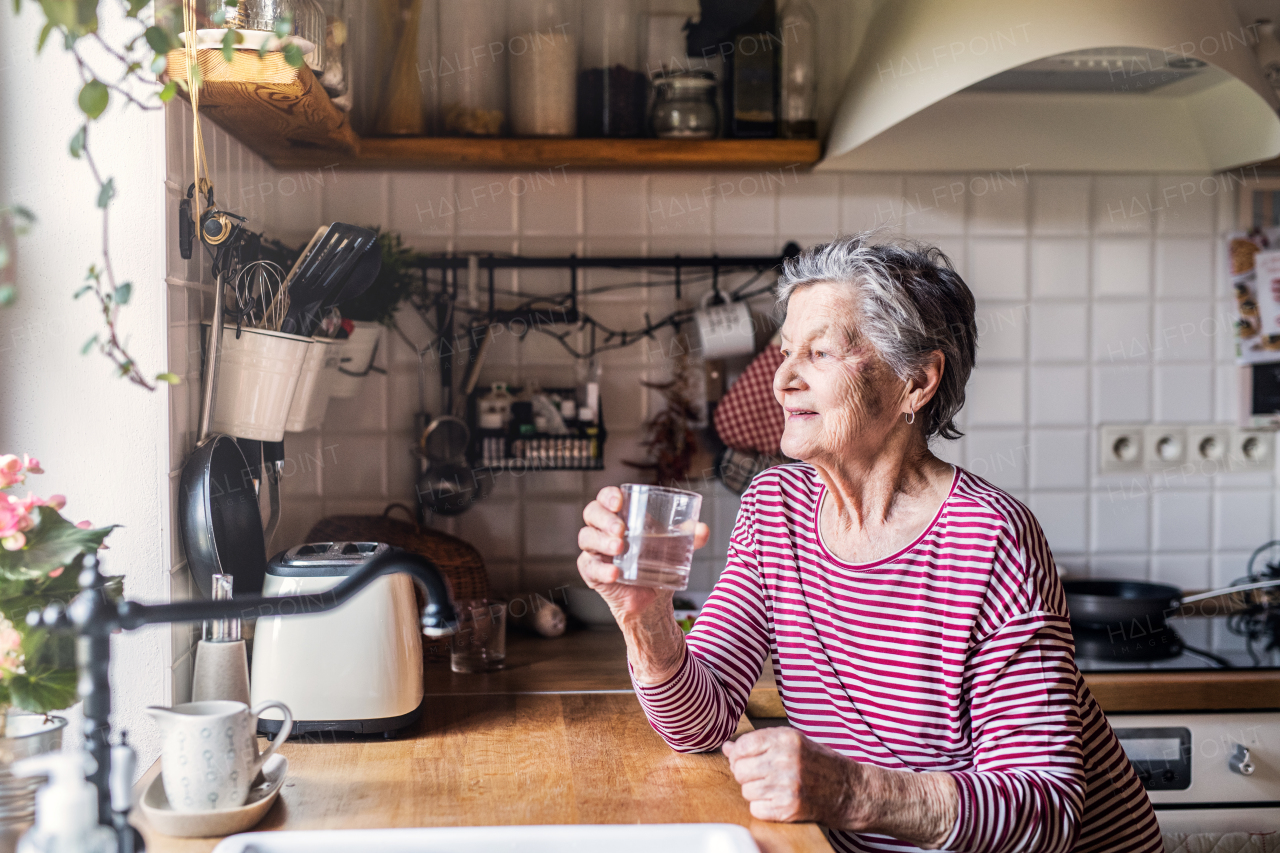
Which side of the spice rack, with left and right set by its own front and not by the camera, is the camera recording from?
front

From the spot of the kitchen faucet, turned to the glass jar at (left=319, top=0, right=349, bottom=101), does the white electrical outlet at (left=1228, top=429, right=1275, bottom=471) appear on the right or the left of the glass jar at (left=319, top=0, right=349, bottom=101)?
right

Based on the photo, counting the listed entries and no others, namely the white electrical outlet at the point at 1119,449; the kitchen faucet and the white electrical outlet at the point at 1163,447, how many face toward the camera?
2

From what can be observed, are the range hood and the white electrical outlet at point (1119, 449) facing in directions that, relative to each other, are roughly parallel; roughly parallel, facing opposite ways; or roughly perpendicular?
roughly parallel

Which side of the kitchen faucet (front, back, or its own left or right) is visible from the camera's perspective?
right

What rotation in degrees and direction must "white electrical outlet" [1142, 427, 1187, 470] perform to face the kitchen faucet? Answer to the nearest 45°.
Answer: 0° — it already faces it

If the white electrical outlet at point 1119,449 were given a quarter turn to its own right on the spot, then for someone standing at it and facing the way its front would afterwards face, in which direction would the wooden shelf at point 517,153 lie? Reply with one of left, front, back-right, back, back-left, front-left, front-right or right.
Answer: front-left

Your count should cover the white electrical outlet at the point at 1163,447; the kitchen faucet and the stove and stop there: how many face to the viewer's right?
1

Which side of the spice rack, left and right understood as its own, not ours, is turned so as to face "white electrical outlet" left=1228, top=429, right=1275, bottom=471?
left

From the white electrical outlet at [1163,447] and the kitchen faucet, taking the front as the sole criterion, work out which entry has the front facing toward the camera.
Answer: the white electrical outlet

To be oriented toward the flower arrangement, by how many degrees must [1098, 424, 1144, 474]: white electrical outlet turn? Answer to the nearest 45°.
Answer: approximately 45° to its right

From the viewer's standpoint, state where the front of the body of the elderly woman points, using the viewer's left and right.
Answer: facing the viewer and to the left of the viewer

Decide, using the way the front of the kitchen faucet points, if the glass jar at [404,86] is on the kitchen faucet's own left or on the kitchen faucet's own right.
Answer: on the kitchen faucet's own left

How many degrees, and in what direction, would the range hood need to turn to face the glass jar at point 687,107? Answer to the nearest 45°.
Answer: approximately 90° to its right

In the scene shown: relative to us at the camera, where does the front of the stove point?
facing the viewer
